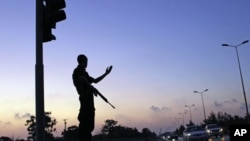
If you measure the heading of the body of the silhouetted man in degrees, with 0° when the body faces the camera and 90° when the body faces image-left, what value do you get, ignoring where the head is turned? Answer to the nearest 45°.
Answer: approximately 270°

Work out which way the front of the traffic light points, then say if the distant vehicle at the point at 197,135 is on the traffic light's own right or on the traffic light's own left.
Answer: on the traffic light's own left

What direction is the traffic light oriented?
to the viewer's right

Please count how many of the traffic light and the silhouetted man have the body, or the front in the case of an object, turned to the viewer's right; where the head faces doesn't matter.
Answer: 2

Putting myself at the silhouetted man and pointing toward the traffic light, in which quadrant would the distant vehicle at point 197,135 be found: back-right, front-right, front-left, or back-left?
back-right

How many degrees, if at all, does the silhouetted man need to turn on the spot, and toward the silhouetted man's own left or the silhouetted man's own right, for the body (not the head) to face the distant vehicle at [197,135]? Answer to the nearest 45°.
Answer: approximately 90° to the silhouetted man's own left
